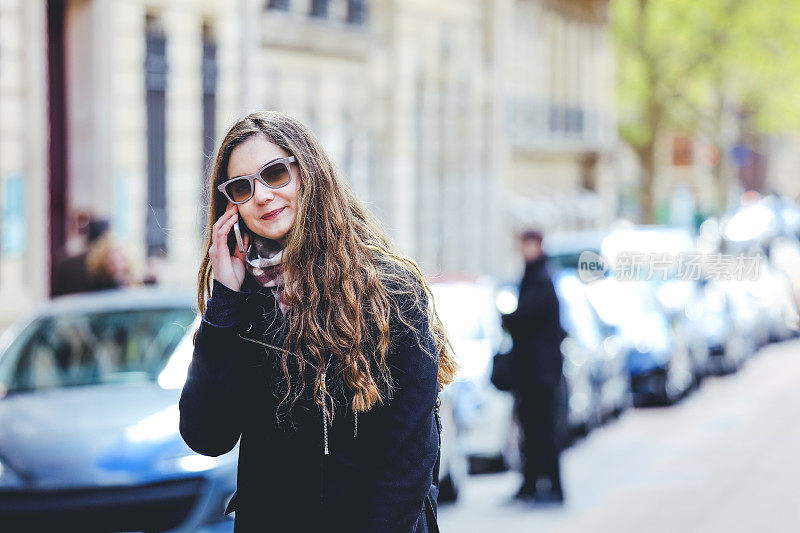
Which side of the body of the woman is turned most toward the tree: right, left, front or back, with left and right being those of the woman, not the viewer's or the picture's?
back

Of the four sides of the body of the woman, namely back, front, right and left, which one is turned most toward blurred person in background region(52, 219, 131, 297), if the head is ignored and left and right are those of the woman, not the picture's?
back

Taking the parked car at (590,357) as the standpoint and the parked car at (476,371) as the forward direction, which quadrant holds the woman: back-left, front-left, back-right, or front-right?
front-left

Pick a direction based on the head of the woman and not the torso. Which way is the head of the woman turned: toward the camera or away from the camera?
toward the camera

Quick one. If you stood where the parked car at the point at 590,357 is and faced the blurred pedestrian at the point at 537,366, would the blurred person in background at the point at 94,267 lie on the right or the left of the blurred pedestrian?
right

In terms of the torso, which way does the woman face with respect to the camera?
toward the camera

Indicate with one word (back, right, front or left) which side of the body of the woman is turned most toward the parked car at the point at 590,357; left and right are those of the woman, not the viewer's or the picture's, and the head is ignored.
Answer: back

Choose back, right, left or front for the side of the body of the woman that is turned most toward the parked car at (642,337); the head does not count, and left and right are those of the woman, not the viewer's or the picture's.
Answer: back
